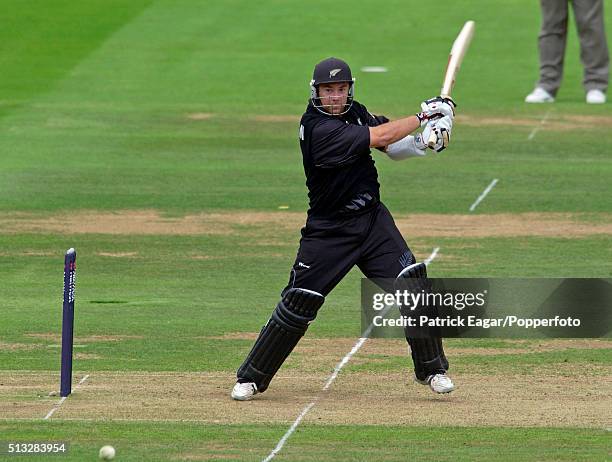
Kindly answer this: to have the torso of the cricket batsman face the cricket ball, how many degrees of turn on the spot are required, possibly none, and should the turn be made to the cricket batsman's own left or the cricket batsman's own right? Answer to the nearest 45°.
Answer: approximately 90° to the cricket batsman's own right

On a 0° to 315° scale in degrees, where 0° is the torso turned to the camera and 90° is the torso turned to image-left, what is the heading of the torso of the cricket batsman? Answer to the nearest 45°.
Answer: approximately 315°
